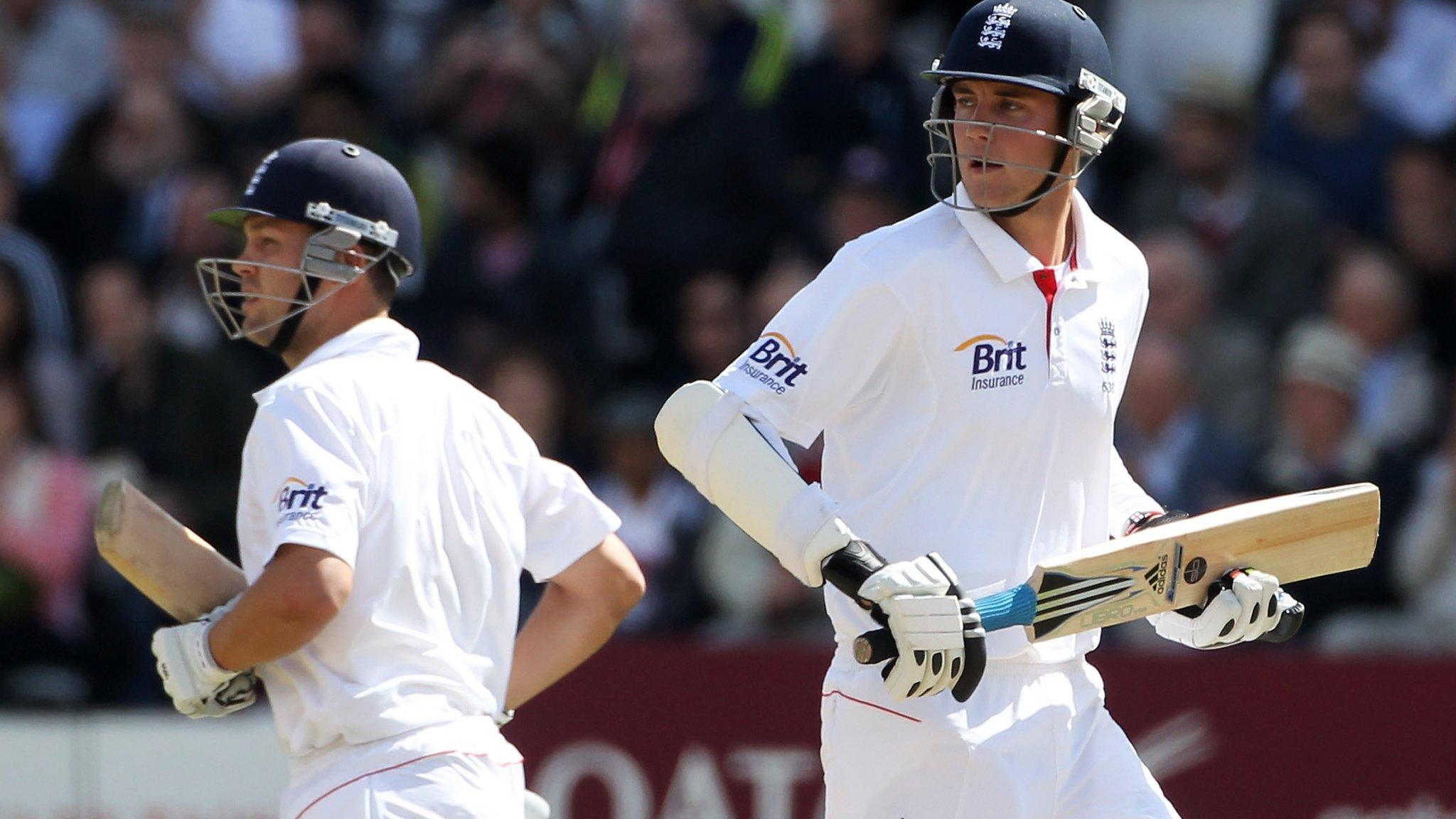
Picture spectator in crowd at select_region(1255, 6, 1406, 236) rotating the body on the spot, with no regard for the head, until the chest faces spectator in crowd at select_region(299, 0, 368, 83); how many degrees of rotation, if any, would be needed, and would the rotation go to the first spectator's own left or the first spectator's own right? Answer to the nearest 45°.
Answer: approximately 90° to the first spectator's own right

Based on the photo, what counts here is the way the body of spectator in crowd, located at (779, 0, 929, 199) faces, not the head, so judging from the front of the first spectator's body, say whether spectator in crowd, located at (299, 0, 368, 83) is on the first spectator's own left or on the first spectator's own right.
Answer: on the first spectator's own right

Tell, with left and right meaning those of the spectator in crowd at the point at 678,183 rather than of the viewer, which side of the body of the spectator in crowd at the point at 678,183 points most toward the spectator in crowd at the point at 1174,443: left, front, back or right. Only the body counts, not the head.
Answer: left

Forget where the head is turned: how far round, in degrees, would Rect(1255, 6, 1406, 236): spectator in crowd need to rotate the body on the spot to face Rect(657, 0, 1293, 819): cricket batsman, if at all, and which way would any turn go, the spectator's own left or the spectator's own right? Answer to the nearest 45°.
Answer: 0° — they already face them

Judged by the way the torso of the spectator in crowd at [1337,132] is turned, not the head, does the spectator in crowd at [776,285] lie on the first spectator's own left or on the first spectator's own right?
on the first spectator's own right

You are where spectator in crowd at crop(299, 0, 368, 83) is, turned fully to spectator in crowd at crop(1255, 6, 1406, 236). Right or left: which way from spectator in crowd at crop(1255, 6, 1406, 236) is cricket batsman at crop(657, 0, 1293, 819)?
right

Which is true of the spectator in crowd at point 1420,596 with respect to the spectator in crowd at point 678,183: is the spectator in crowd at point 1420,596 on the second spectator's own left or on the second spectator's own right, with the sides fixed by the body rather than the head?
on the second spectator's own left

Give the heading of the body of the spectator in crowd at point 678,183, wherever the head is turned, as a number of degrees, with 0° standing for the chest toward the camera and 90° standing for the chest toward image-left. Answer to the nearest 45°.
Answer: approximately 45°

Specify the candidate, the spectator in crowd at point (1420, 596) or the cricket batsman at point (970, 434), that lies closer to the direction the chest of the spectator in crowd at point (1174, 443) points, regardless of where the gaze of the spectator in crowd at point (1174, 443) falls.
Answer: the cricket batsman

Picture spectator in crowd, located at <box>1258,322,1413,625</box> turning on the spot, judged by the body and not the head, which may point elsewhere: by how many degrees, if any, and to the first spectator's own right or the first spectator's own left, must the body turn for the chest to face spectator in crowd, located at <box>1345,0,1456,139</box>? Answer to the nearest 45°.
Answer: approximately 180°

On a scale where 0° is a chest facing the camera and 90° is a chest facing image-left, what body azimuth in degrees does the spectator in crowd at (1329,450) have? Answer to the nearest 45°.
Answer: approximately 0°
